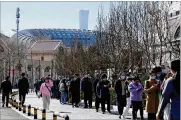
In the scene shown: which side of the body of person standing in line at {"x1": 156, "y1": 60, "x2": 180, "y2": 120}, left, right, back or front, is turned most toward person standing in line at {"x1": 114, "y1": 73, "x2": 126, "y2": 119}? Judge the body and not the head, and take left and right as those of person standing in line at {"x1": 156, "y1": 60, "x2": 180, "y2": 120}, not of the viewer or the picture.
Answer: front

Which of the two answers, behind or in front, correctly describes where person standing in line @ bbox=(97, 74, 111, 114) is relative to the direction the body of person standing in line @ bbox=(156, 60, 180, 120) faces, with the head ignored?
in front

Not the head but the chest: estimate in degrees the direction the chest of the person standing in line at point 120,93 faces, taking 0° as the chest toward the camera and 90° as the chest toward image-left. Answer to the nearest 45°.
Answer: approximately 0°
